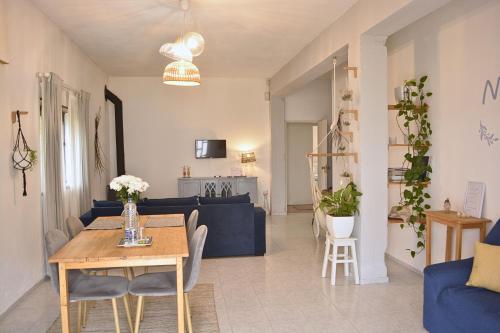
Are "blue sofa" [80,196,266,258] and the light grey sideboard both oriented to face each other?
yes

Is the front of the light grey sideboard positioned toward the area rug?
yes

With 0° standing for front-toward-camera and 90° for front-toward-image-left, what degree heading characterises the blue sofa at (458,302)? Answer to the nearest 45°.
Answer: approximately 45°

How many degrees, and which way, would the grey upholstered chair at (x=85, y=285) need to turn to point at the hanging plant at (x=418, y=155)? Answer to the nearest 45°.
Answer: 0° — it already faces it

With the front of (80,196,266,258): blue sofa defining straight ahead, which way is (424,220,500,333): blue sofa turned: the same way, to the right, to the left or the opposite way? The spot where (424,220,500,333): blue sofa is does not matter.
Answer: to the left

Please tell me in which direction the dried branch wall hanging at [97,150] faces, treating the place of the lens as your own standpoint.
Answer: facing the viewer and to the right of the viewer

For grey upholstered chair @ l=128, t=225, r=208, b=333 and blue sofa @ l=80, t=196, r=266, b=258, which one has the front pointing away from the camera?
the blue sofa

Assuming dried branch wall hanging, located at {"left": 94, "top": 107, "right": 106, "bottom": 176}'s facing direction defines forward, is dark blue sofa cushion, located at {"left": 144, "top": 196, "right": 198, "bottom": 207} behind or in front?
in front

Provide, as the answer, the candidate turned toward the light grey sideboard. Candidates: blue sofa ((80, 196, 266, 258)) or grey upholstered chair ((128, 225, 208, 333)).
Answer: the blue sofa

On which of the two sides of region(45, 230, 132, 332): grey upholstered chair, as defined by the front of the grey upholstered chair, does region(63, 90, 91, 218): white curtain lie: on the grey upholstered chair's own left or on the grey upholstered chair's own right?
on the grey upholstered chair's own left

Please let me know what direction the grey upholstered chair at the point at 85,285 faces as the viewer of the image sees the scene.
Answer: facing to the right of the viewer

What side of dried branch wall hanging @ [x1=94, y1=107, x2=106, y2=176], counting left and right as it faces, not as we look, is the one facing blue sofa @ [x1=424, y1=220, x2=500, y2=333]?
front

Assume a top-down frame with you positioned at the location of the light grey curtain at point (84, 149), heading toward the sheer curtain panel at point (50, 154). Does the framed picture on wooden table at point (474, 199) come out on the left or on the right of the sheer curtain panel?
left

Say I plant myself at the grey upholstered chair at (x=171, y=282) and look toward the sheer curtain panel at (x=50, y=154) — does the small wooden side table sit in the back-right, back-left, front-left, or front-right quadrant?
back-right

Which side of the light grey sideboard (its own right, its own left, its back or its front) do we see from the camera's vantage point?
front

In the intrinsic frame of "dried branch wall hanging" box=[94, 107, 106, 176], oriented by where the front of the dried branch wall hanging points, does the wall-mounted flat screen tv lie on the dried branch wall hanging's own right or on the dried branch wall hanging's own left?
on the dried branch wall hanging's own left
